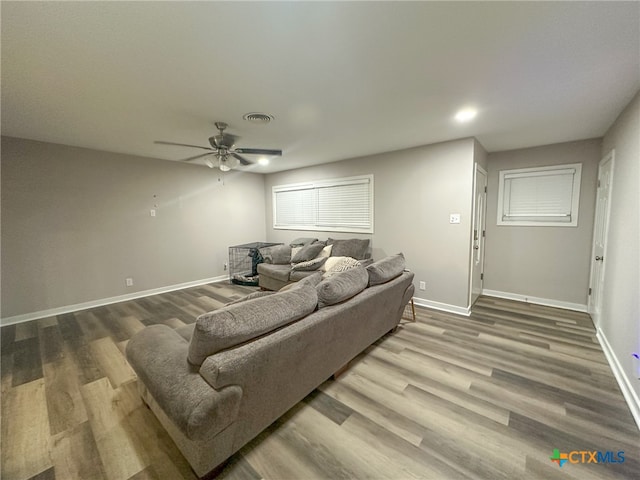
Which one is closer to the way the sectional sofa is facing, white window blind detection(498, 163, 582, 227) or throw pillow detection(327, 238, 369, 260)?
the throw pillow

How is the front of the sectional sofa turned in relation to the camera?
facing away from the viewer and to the left of the viewer

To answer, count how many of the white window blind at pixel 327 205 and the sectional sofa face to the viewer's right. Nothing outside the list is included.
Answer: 0

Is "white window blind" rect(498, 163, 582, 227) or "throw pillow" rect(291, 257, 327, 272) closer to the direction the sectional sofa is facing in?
the throw pillow

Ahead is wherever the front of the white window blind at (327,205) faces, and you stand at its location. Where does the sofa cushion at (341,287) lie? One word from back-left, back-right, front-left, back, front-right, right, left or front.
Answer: front-left

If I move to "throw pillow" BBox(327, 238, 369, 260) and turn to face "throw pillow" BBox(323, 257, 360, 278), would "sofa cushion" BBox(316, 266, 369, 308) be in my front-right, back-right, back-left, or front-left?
front-left

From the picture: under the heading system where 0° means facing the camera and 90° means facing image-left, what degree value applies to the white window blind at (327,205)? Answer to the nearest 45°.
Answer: approximately 45°

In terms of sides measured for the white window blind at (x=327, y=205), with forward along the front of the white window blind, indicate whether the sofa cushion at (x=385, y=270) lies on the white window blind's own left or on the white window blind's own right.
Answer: on the white window blind's own left
